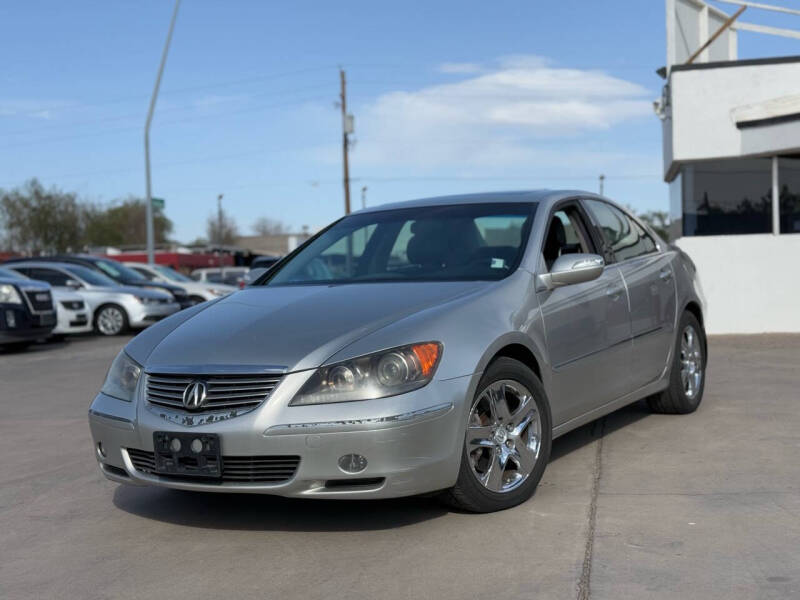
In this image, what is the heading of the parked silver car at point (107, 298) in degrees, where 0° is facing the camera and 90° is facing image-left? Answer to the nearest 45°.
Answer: approximately 315°

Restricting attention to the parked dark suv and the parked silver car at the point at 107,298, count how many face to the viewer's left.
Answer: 0

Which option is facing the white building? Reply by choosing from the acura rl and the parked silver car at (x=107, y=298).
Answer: the parked silver car

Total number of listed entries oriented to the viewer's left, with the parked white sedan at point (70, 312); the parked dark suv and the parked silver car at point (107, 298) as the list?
0

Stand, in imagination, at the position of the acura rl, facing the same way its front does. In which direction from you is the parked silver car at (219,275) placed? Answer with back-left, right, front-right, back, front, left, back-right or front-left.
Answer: back-right

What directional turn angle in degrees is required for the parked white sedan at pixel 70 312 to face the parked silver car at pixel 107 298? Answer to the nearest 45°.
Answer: approximately 90° to its left

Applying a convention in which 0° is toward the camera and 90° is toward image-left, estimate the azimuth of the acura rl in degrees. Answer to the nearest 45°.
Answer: approximately 45°

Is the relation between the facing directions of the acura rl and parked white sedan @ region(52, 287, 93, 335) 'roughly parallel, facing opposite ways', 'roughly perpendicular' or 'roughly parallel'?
roughly perpendicular

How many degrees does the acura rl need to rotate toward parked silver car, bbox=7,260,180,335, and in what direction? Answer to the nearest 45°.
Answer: approximately 135° to its right

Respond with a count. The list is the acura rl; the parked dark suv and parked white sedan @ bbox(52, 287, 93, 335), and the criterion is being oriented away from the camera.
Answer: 0

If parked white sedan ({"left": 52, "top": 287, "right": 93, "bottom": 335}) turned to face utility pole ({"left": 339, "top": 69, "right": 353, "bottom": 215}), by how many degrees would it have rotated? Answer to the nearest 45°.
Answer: approximately 90° to its left

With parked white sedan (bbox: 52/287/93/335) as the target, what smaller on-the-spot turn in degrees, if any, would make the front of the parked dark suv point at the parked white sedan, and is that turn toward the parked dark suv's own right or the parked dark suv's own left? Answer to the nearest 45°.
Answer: approximately 135° to the parked dark suv's own left

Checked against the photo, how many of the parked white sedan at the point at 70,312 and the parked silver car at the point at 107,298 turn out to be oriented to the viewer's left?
0

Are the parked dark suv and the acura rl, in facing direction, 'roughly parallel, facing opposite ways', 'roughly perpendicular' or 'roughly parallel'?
roughly perpendicular
